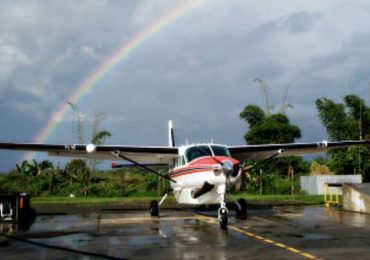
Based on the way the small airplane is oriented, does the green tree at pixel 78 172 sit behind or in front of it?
behind

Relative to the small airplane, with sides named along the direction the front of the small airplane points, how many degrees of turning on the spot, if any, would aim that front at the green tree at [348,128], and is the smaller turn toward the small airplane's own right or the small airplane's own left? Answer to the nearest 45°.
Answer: approximately 135° to the small airplane's own left

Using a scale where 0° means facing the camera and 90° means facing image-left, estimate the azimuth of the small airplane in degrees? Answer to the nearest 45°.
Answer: approximately 0°

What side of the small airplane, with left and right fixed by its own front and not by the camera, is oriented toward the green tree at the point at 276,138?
back
